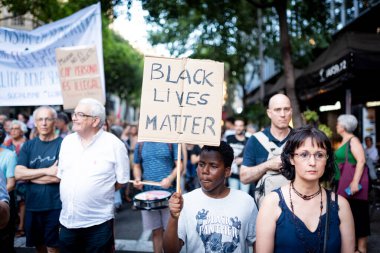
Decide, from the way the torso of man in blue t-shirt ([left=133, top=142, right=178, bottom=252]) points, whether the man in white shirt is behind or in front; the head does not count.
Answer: in front

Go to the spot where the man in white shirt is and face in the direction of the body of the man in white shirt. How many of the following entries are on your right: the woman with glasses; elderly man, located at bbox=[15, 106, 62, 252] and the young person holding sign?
1

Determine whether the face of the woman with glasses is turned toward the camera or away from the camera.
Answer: toward the camera

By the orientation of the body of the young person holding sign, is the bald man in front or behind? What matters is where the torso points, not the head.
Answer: behind

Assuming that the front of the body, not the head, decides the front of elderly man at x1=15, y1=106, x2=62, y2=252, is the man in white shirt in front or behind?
in front

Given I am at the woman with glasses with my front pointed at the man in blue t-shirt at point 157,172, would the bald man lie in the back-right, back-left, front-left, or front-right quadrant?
front-right

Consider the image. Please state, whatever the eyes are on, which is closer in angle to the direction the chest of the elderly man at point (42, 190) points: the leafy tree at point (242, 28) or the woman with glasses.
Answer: the woman with glasses

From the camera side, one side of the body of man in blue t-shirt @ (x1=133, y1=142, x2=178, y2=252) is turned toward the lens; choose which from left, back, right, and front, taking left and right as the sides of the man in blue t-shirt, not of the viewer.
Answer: front

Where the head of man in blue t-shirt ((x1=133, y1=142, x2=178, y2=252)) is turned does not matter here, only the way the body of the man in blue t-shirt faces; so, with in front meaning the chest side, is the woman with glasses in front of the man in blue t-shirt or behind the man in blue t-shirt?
in front

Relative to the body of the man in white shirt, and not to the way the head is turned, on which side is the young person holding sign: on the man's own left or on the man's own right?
on the man's own left

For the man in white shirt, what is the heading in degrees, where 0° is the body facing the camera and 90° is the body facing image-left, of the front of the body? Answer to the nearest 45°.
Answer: approximately 45°

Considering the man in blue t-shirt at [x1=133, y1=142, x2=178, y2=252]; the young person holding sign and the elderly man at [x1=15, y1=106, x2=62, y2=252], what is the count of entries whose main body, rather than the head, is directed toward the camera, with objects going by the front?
3

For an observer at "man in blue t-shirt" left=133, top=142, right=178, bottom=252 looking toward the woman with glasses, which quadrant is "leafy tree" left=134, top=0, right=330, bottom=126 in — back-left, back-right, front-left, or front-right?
back-left
